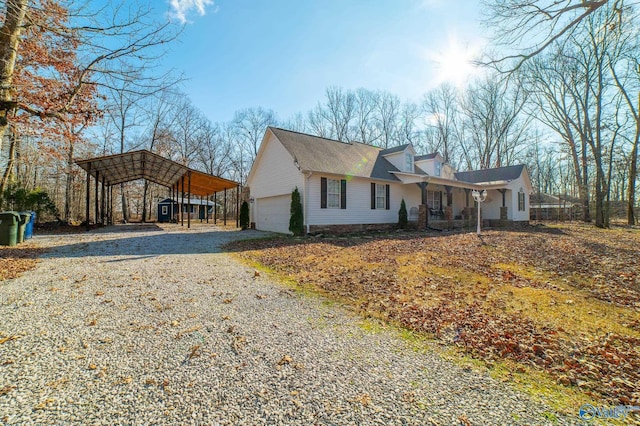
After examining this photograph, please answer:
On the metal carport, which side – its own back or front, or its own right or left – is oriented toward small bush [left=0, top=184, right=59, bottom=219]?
right

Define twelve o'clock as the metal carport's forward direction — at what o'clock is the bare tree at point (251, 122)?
The bare tree is roughly at 7 o'clock from the metal carport.

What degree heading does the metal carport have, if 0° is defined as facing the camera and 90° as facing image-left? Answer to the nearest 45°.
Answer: approximately 0°

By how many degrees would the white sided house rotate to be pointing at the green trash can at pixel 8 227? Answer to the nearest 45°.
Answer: approximately 90° to its right

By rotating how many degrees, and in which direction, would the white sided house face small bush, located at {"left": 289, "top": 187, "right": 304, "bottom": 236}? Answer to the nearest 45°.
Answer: approximately 90° to its right

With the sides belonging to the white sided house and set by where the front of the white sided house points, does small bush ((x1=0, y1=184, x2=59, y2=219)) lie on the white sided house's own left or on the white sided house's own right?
on the white sided house's own right
